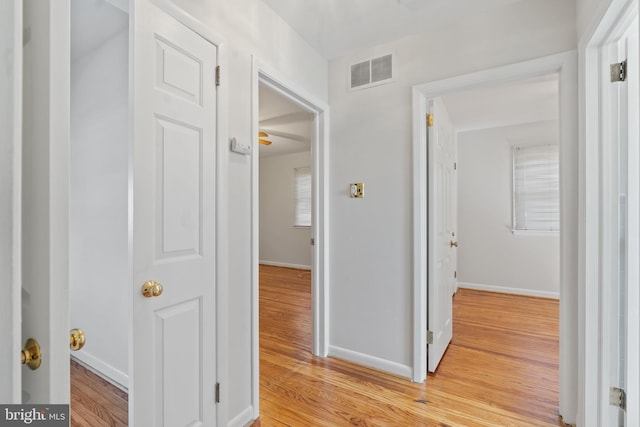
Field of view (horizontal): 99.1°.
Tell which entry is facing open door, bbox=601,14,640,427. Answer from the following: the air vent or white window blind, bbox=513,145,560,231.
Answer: the white window blind

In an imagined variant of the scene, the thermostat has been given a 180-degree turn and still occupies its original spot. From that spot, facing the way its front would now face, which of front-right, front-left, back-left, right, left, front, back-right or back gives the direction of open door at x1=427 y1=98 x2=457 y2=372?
front-right

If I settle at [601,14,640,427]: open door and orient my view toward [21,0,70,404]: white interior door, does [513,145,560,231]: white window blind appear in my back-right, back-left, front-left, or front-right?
back-right

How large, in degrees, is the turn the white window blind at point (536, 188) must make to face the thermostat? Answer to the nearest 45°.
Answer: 0° — it already faces it

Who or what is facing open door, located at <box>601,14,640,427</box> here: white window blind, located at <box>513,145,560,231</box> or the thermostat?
the white window blind

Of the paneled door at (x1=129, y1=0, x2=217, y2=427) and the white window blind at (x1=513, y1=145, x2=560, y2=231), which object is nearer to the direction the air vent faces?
the paneled door

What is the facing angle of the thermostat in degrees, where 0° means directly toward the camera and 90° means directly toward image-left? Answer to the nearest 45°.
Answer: approximately 45°

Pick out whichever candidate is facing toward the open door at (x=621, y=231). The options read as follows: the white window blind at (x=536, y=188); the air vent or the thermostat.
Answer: the white window blind
